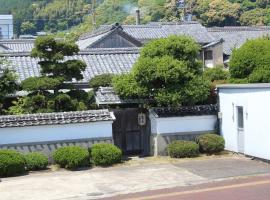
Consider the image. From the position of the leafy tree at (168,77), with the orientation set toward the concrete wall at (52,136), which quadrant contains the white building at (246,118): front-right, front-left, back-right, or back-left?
back-left

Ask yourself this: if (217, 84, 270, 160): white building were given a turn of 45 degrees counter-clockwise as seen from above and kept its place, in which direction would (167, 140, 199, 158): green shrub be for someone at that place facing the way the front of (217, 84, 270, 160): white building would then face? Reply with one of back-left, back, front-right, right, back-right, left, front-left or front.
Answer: right

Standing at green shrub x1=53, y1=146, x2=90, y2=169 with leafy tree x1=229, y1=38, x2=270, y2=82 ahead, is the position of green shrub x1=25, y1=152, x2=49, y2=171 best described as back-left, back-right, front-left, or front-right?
back-left

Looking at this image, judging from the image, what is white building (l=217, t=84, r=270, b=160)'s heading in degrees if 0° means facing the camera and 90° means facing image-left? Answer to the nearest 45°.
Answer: approximately 45°

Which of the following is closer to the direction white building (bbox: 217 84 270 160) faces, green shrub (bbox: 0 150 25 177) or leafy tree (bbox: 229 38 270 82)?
the green shrub

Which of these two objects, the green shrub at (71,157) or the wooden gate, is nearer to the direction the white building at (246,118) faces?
the green shrub

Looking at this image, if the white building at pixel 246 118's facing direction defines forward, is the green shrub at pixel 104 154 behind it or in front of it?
in front
